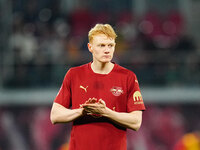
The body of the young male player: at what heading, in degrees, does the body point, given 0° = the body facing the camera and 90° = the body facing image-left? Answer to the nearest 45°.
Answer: approximately 0°
